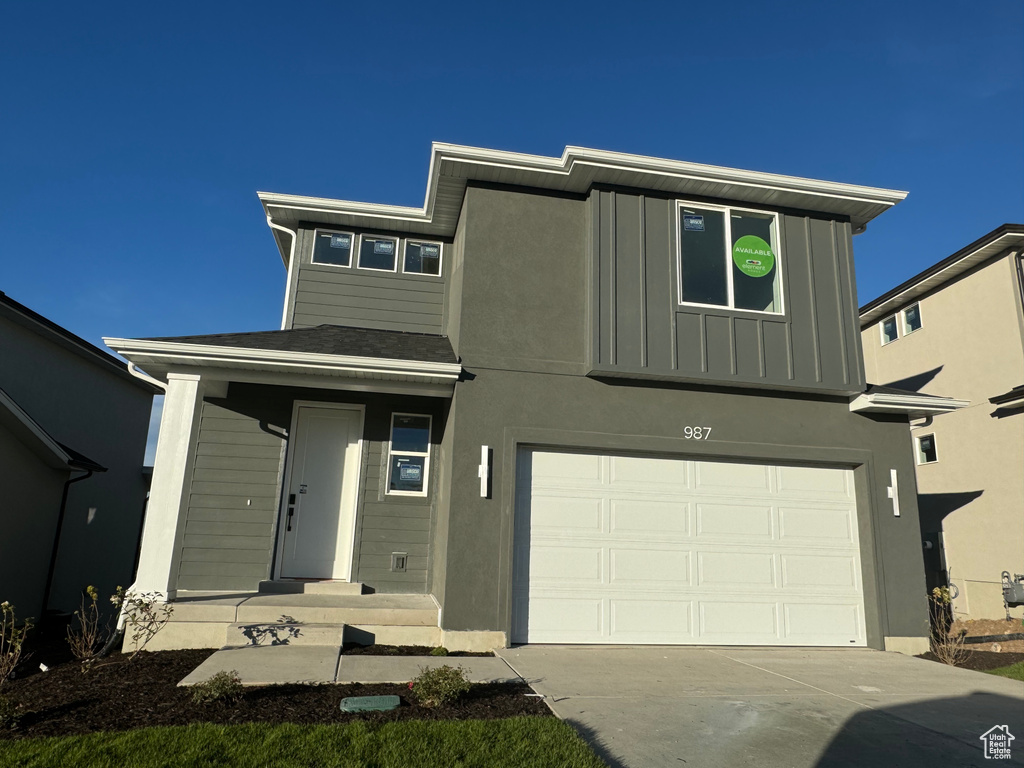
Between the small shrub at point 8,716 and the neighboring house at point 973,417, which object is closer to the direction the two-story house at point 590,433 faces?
the small shrub

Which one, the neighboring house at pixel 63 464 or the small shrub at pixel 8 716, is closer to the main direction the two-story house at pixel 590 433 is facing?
the small shrub

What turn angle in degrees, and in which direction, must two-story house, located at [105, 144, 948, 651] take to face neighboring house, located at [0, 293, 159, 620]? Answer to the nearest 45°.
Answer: approximately 90° to its right

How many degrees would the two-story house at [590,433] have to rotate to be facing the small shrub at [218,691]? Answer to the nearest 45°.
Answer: approximately 45° to its right

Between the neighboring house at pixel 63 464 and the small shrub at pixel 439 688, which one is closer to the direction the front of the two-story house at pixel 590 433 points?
the small shrub

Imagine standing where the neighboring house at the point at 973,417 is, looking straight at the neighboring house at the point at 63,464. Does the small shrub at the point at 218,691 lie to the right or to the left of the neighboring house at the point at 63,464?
left

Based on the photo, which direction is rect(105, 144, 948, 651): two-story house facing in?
toward the camera

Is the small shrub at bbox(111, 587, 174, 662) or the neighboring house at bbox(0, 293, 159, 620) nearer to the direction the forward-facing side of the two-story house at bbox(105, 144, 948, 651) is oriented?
the small shrub

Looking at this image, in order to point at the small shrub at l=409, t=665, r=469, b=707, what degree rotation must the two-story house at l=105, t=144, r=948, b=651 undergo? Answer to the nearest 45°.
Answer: approximately 45° to its right

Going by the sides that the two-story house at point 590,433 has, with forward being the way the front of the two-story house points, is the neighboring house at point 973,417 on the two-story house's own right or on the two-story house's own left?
on the two-story house's own left
